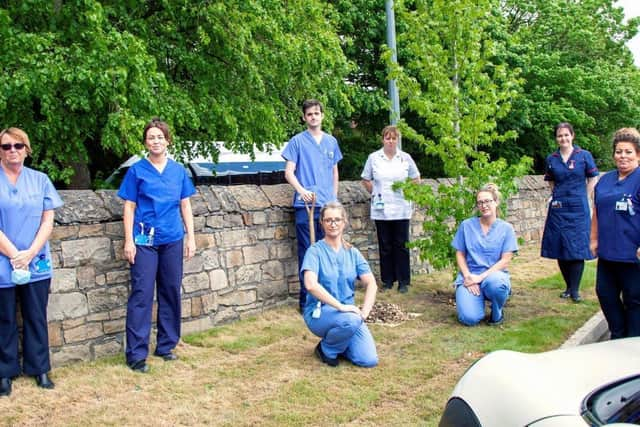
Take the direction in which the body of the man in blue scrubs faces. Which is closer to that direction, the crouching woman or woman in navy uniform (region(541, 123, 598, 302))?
the crouching woman

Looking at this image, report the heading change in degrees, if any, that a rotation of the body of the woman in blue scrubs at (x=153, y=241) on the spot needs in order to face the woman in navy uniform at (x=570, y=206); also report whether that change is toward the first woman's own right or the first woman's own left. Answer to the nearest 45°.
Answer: approximately 90° to the first woman's own left

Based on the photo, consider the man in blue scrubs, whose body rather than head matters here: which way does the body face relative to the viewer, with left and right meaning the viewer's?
facing the viewer

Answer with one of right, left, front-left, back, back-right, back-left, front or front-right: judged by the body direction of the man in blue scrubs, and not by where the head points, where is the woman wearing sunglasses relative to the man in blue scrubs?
front-right

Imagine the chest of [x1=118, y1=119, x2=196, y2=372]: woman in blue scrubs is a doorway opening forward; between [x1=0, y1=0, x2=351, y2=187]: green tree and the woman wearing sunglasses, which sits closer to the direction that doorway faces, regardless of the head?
the woman wearing sunglasses

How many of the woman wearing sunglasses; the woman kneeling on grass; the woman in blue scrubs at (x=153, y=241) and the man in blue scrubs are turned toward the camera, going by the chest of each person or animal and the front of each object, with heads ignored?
4

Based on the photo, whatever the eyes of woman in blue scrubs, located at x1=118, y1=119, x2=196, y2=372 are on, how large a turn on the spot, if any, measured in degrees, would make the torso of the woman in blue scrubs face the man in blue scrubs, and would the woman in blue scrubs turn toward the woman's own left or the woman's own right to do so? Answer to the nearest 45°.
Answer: approximately 135° to the woman's own left

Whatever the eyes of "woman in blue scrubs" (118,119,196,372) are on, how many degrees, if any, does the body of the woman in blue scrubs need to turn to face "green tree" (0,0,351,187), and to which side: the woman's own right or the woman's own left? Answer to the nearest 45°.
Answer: approximately 180°

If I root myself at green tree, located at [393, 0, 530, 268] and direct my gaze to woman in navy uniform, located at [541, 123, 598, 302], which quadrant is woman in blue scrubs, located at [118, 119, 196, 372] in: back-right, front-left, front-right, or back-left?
back-right

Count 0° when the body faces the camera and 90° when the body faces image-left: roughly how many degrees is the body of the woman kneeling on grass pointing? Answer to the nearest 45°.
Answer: approximately 0°

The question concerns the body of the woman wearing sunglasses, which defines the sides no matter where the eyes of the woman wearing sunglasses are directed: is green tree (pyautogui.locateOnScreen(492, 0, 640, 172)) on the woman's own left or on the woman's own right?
on the woman's own left

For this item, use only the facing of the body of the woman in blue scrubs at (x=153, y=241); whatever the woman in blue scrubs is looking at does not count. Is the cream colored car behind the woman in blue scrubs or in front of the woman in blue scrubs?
in front

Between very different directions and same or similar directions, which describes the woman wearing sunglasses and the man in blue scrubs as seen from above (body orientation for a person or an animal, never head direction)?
same or similar directions

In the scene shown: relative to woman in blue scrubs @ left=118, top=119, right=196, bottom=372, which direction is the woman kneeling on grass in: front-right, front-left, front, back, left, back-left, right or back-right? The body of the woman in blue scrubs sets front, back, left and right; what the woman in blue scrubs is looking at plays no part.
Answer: left

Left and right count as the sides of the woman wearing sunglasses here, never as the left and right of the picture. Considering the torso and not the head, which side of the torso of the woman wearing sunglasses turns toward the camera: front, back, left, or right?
front

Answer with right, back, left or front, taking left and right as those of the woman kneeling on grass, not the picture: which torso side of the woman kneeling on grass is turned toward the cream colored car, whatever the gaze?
front

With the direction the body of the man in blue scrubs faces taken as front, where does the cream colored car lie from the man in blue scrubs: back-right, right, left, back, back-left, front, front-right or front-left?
front

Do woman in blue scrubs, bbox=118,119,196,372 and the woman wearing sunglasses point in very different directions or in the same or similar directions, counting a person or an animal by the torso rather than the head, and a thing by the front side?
same or similar directions
